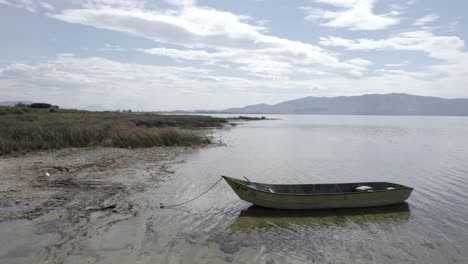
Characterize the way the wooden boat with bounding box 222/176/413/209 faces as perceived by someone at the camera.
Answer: facing to the left of the viewer
